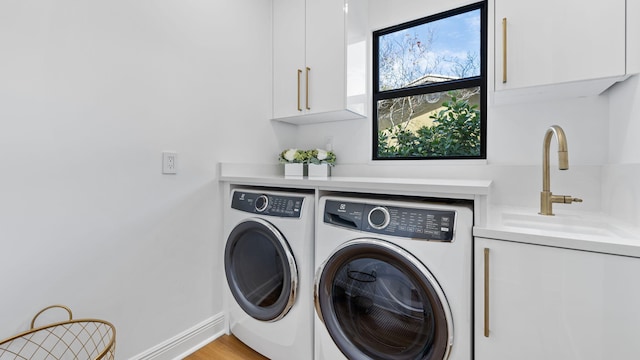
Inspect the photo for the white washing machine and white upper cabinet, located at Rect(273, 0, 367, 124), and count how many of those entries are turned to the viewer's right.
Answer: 0

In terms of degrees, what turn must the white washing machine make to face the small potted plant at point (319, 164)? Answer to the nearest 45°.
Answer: approximately 90° to its right

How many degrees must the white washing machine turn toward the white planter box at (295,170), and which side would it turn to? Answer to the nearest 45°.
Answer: approximately 90° to its right

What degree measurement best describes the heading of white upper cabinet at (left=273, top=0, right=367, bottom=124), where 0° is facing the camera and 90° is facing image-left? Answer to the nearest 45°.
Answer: approximately 45°

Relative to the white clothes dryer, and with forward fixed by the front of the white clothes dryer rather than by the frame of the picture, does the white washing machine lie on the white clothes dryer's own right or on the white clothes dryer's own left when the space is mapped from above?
on the white clothes dryer's own left

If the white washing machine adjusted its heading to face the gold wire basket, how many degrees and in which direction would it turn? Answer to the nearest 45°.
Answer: approximately 45° to its right
